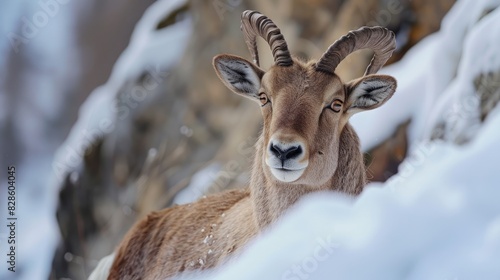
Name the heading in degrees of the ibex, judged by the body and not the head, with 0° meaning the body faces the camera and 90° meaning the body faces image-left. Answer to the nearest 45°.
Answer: approximately 315°
